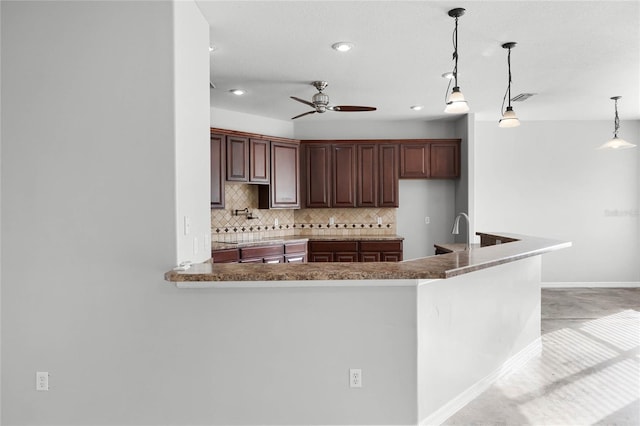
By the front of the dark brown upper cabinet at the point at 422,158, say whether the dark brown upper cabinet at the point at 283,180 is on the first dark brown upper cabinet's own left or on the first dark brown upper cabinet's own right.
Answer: on the first dark brown upper cabinet's own right

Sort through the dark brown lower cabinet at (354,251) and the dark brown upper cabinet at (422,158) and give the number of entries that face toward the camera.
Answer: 2

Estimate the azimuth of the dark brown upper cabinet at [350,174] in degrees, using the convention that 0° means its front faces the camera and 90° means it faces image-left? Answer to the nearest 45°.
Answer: approximately 0°

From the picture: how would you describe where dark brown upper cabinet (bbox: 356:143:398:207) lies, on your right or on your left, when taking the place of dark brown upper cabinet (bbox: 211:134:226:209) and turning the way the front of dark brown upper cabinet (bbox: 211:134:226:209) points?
on your left

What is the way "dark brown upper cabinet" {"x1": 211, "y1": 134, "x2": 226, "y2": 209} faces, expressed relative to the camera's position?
facing the viewer and to the right of the viewer

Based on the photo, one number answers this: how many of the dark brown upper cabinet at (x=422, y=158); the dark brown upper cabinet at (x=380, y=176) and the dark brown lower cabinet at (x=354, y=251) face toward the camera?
3

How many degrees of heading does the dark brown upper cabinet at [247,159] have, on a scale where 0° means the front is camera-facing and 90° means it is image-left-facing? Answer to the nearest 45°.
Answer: approximately 315°

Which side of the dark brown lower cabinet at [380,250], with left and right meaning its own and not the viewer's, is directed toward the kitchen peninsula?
front

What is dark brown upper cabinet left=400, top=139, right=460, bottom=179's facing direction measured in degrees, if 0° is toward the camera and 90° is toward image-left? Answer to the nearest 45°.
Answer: approximately 0°

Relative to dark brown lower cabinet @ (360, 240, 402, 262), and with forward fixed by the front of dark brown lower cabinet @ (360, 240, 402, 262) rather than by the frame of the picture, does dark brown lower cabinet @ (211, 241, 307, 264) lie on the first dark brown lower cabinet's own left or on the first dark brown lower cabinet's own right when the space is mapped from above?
on the first dark brown lower cabinet's own right

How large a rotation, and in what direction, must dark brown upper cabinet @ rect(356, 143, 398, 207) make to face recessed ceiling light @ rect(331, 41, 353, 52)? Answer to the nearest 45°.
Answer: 0° — it already faces it
